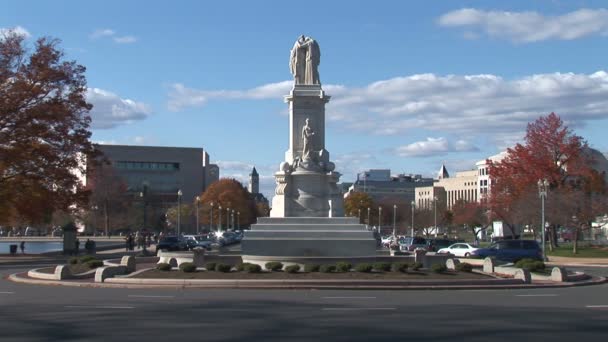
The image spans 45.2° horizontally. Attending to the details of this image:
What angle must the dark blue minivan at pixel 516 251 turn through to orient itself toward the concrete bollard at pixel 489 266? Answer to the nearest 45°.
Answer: approximately 90° to its left

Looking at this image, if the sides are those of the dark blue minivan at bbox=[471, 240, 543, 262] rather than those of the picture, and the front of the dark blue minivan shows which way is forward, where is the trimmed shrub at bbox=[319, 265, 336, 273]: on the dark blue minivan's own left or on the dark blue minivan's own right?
on the dark blue minivan's own left

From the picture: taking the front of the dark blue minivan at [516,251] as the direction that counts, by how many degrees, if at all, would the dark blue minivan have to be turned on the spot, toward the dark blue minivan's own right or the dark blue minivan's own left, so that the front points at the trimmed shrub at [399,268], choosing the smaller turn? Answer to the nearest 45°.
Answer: approximately 90° to the dark blue minivan's own left

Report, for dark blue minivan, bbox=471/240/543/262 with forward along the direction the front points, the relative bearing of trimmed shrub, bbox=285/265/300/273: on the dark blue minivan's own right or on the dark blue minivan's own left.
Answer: on the dark blue minivan's own left

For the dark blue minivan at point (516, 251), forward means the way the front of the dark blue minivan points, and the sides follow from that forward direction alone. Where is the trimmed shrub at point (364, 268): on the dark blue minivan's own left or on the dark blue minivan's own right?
on the dark blue minivan's own left

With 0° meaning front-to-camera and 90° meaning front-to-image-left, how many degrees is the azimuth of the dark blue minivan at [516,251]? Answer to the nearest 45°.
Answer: approximately 90°

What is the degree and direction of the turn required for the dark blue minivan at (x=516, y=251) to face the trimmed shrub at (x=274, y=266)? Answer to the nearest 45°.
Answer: approximately 45° to its left

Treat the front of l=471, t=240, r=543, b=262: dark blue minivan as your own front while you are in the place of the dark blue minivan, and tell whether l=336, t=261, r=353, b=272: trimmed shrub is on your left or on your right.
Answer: on your left
